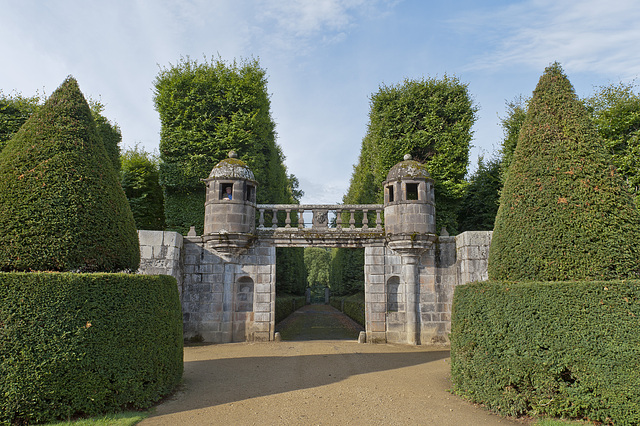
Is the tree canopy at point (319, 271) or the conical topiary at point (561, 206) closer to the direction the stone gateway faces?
the conical topiary

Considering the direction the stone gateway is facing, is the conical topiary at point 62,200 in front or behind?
in front

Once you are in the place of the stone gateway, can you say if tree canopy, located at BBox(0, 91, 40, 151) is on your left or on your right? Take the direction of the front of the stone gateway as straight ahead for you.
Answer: on your right

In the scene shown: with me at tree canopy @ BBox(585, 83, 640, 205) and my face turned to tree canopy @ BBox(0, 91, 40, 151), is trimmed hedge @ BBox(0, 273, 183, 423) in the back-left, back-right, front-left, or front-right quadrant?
front-left

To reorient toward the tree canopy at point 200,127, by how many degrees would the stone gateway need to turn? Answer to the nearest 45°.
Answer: approximately 135° to its right

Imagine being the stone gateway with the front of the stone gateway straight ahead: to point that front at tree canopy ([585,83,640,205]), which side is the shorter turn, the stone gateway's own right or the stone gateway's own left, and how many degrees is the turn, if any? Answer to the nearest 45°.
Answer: approximately 90° to the stone gateway's own left

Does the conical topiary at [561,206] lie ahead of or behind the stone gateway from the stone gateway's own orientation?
ahead

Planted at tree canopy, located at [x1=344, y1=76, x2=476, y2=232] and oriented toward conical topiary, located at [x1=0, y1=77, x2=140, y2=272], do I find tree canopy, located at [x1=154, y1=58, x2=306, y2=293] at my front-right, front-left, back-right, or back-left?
front-right

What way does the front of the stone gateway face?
toward the camera

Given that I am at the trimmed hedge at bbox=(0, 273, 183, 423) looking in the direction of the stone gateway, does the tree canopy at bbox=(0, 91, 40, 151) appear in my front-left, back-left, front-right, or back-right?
front-left

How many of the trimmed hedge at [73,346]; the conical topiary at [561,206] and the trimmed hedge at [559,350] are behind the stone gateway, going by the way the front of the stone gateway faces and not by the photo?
0

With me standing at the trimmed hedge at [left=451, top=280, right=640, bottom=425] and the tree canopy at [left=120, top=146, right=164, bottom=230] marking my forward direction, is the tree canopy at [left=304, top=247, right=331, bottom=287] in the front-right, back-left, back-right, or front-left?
front-right

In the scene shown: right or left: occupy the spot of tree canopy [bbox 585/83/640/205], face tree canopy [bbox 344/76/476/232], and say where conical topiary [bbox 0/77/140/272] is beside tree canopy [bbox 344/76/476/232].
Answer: left

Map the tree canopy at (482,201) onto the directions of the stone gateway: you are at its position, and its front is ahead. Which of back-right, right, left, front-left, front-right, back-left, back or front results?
back-left

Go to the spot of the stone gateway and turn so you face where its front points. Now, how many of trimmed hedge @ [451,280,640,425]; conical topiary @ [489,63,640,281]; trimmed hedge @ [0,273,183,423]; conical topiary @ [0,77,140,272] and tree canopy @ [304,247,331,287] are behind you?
1

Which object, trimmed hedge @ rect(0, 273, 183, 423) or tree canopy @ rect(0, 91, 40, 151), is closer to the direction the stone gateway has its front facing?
the trimmed hedge

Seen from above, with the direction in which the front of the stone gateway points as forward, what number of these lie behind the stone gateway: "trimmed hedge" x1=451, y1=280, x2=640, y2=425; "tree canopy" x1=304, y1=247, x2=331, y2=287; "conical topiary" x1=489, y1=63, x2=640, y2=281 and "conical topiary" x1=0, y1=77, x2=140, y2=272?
1

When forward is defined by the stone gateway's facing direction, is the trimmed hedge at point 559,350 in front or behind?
in front
